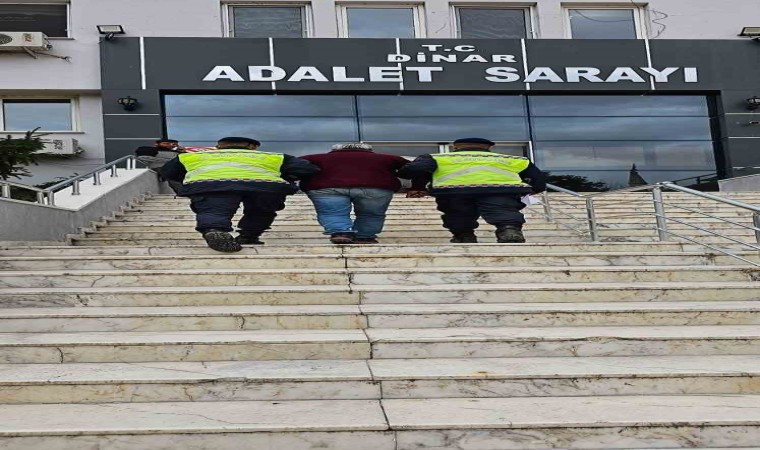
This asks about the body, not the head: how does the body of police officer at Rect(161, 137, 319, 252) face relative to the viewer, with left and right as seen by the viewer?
facing away from the viewer

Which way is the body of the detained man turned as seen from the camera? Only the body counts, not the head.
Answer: away from the camera

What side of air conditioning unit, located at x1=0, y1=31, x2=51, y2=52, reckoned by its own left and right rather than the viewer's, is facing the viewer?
front

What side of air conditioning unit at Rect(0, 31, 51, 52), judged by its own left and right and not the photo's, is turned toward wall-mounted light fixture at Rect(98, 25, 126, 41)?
left

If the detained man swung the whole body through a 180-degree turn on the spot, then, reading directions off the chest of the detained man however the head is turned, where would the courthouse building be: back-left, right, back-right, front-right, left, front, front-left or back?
back

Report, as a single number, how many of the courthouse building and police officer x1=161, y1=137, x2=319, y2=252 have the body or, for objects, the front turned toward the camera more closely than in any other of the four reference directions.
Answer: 1

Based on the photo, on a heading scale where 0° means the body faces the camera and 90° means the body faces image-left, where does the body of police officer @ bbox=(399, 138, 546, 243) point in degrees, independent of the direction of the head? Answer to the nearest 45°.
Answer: approximately 180°

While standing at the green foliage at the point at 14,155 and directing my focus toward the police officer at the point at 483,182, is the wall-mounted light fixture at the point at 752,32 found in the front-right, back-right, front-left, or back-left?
front-left

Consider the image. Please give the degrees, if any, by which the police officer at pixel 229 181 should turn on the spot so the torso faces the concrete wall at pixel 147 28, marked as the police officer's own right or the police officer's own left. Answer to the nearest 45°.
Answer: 0° — they already face it

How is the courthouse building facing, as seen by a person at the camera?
facing the viewer

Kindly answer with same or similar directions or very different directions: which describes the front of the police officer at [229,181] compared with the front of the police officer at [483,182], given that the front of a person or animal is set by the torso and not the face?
same or similar directions

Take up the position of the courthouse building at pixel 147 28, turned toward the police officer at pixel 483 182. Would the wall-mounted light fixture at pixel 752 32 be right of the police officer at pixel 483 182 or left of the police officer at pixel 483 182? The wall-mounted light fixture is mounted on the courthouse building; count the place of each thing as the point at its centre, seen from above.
left

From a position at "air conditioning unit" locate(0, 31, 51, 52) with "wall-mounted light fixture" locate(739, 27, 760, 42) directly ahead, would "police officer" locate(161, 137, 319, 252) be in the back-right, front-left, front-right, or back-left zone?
front-right

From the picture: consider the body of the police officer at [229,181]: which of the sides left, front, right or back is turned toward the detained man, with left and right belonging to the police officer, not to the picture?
right

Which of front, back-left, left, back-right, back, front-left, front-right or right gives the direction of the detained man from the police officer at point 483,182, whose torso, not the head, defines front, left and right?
left

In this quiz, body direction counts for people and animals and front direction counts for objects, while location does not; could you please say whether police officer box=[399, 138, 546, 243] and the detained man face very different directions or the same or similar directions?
same or similar directions

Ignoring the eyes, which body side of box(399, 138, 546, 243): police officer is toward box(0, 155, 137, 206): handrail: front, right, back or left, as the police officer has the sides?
left
